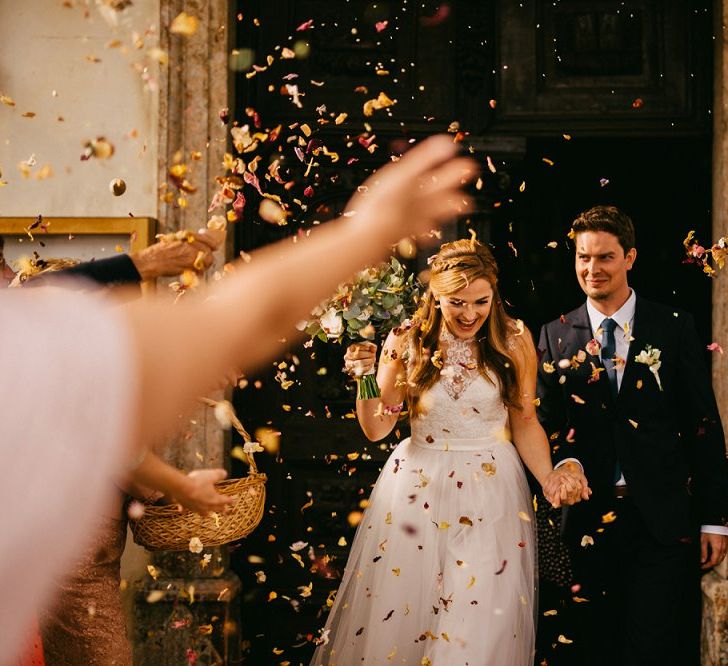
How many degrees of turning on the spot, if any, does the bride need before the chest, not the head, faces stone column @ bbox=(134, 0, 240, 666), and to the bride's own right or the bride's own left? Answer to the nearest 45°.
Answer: approximately 135° to the bride's own right

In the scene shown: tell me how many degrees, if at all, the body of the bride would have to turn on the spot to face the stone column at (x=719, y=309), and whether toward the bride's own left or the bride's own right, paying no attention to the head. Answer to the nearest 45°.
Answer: approximately 135° to the bride's own left

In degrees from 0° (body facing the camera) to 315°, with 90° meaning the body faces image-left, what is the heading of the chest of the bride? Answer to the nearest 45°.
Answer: approximately 0°
